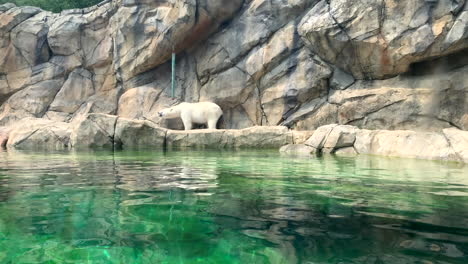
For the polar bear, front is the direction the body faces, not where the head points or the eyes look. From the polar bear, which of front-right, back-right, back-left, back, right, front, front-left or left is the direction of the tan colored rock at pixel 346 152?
back-left

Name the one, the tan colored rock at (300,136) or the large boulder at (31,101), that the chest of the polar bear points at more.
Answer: the large boulder

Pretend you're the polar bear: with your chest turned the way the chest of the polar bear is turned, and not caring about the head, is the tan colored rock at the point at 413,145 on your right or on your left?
on your left

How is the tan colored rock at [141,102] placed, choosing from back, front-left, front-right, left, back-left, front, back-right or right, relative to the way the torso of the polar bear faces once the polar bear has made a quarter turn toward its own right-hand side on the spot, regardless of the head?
front-left

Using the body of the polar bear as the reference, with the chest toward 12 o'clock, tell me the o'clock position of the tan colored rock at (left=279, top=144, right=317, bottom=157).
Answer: The tan colored rock is roughly at 8 o'clock from the polar bear.

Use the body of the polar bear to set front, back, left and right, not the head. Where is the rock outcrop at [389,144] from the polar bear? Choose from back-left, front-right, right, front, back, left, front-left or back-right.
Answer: back-left

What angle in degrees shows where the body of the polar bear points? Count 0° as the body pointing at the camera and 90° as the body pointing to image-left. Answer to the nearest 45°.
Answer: approximately 90°
